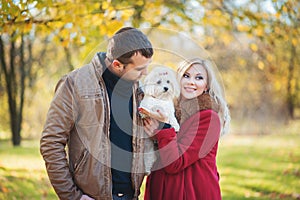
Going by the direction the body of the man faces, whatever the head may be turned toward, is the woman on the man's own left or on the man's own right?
on the man's own left

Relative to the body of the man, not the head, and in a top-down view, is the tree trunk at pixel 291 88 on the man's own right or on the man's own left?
on the man's own left

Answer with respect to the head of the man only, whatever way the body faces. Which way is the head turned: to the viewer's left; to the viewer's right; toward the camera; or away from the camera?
to the viewer's right

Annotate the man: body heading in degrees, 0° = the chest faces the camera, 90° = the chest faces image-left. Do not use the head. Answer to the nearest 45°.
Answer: approximately 315°
